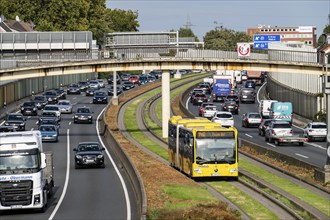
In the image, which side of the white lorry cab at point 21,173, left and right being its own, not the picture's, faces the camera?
front

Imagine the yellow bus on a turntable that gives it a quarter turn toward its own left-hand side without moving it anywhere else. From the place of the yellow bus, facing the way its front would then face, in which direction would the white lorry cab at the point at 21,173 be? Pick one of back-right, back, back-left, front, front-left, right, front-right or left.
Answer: back-right

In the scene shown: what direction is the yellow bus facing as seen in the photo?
toward the camera
